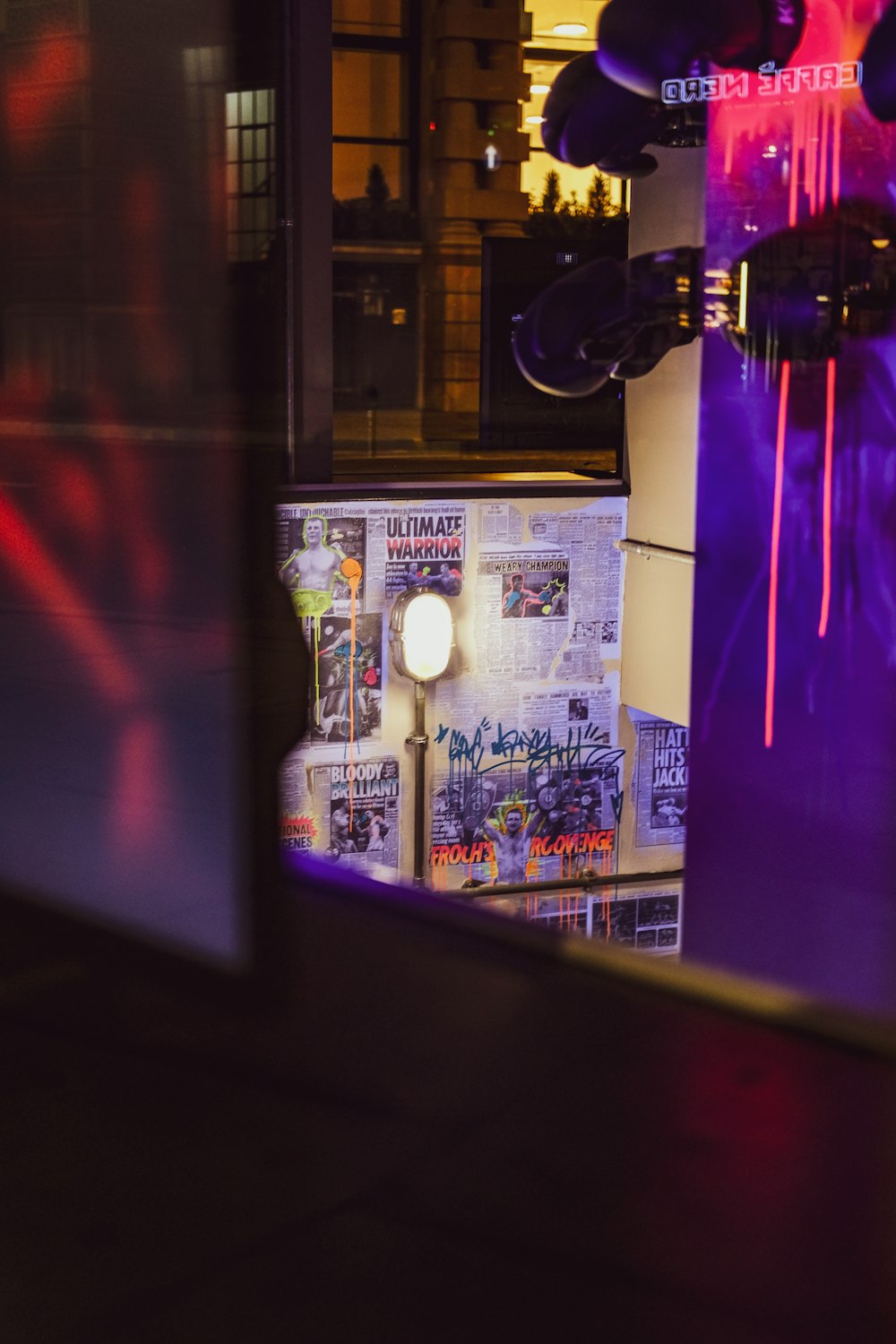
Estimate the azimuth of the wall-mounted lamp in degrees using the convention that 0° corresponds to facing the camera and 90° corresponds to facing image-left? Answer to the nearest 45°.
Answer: approximately 315°
